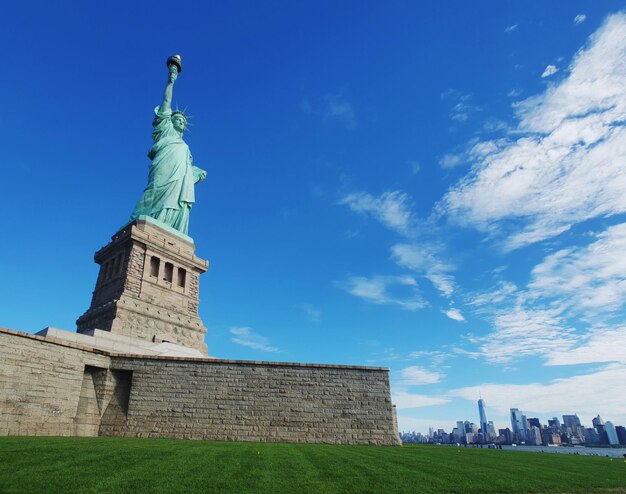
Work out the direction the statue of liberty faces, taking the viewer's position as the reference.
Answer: facing the viewer and to the right of the viewer
